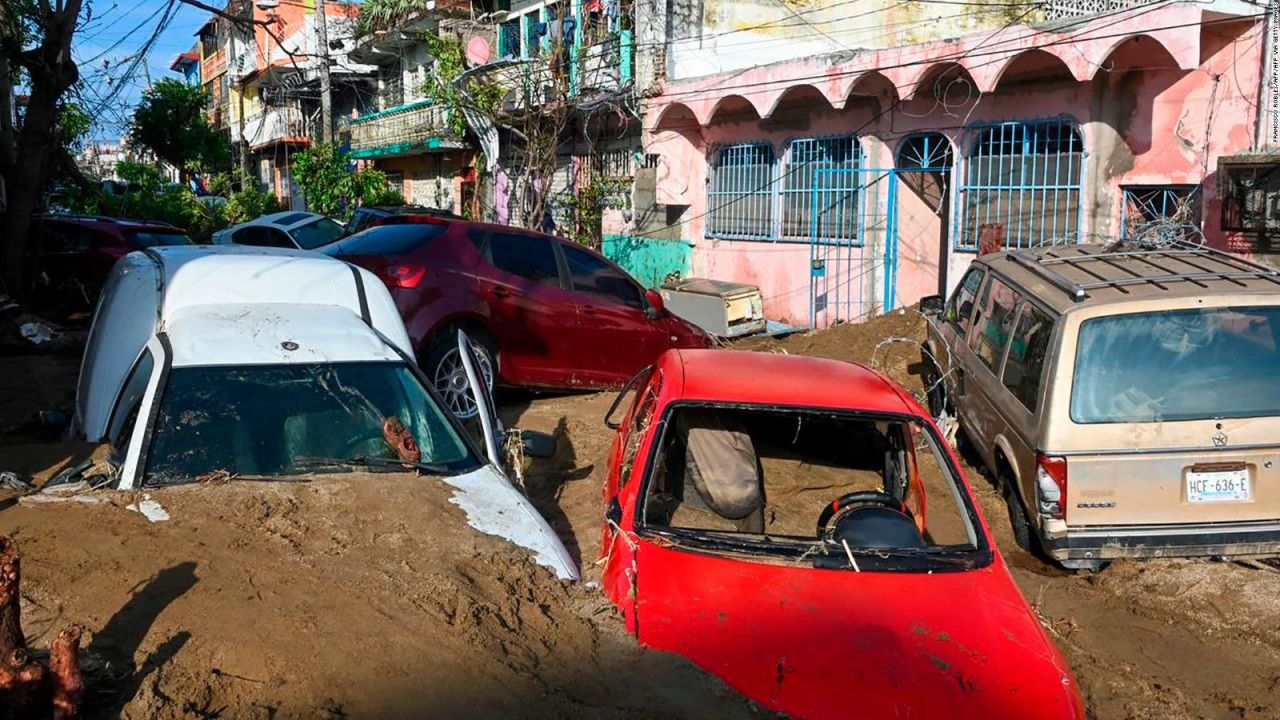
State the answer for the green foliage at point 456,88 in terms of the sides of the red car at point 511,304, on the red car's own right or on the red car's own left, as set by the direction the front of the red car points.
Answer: on the red car's own left

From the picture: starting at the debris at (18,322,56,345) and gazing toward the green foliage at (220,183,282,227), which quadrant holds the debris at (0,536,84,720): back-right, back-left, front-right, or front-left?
back-right

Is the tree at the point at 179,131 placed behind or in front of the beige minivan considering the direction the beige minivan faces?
in front

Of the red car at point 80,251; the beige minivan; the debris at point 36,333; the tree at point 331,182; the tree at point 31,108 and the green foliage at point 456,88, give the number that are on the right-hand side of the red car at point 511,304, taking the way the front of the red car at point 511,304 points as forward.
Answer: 1

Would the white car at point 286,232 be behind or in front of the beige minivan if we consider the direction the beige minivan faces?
in front

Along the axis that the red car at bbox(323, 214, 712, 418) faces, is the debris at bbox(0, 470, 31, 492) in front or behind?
behind

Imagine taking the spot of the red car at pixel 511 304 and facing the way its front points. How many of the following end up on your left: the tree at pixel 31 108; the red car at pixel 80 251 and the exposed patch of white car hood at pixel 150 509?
2

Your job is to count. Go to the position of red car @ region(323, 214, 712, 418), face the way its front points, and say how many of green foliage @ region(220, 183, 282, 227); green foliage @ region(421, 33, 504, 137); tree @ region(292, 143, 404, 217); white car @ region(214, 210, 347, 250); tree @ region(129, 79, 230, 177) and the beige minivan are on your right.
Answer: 1

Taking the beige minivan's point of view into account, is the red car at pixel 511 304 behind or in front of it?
in front

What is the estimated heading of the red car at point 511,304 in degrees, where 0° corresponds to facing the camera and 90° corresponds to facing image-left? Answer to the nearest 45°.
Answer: approximately 225°

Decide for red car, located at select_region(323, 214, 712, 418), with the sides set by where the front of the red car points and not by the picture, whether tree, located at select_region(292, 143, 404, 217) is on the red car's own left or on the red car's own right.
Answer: on the red car's own left

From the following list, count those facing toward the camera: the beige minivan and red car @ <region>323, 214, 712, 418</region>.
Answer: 0

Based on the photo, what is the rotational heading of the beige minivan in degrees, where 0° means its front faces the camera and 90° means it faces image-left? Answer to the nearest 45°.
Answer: approximately 135°

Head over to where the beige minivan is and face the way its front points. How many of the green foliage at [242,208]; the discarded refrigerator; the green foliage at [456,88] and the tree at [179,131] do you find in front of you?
4

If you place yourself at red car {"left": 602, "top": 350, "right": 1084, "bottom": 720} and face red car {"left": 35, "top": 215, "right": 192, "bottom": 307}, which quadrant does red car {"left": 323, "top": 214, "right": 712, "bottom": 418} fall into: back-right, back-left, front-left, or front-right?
front-right

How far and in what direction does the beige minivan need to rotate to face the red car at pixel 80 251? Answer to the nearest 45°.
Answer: approximately 45° to its left

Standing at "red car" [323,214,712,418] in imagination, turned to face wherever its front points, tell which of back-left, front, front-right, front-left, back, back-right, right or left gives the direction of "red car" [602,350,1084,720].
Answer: back-right

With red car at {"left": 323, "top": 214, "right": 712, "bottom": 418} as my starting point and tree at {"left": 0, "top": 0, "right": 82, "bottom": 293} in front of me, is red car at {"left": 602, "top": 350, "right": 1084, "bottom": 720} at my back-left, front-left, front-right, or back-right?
back-left

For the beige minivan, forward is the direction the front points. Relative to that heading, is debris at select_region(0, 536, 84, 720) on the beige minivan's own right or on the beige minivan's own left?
on the beige minivan's own left

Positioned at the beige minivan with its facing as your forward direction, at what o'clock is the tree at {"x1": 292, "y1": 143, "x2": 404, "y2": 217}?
The tree is roughly at 12 o'clock from the beige minivan.
